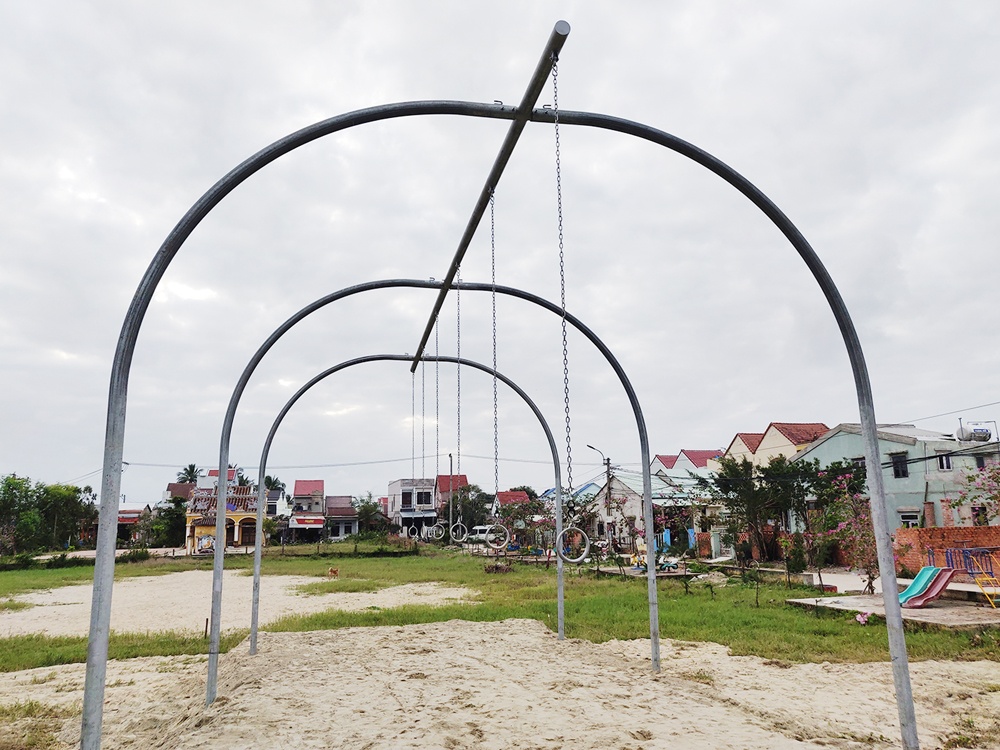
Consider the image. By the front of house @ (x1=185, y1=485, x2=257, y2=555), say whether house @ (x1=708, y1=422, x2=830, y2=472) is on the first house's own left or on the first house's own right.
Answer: on the first house's own left

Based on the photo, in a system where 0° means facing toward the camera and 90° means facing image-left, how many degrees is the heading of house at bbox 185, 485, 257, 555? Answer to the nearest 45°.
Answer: approximately 0°

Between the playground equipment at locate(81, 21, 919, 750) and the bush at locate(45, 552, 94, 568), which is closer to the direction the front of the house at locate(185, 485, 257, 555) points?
the playground equipment

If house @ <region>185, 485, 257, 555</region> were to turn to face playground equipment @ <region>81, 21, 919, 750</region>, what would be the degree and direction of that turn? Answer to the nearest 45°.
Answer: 0° — it already faces it

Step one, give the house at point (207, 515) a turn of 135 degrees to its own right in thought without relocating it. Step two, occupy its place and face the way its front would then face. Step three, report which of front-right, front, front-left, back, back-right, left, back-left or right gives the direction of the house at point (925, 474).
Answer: back

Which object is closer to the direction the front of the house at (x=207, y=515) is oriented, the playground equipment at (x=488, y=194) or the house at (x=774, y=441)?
the playground equipment

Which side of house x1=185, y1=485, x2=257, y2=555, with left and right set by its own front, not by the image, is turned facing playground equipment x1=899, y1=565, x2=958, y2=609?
front

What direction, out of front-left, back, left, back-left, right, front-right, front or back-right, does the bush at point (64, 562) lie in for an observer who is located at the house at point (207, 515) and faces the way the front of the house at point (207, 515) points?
front-right

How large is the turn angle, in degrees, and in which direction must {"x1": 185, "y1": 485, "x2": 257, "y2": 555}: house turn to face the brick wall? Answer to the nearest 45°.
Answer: approximately 45° to its left

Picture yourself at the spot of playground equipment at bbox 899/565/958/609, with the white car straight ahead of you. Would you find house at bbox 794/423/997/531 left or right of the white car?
right

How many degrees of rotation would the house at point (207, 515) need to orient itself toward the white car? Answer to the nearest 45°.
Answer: approximately 45° to its left
